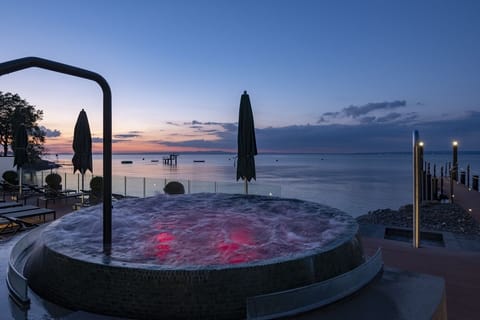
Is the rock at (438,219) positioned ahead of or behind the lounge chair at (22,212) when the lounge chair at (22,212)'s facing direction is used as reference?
ahead

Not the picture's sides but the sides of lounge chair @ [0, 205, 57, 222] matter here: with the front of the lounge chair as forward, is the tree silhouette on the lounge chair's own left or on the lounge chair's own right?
on the lounge chair's own left

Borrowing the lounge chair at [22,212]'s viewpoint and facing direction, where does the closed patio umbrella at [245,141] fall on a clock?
The closed patio umbrella is roughly at 1 o'clock from the lounge chair.

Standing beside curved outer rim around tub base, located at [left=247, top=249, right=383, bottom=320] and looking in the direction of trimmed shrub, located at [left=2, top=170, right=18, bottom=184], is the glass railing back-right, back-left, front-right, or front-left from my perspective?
front-right

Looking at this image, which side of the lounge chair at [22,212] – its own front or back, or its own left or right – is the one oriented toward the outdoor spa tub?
right

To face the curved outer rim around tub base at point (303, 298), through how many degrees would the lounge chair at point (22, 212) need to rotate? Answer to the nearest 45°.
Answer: approximately 90° to its right

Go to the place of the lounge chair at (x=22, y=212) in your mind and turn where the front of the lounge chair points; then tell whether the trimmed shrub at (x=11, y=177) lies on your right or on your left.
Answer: on your left

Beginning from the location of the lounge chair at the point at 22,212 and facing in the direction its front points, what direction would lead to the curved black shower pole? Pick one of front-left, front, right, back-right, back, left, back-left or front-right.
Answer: right
